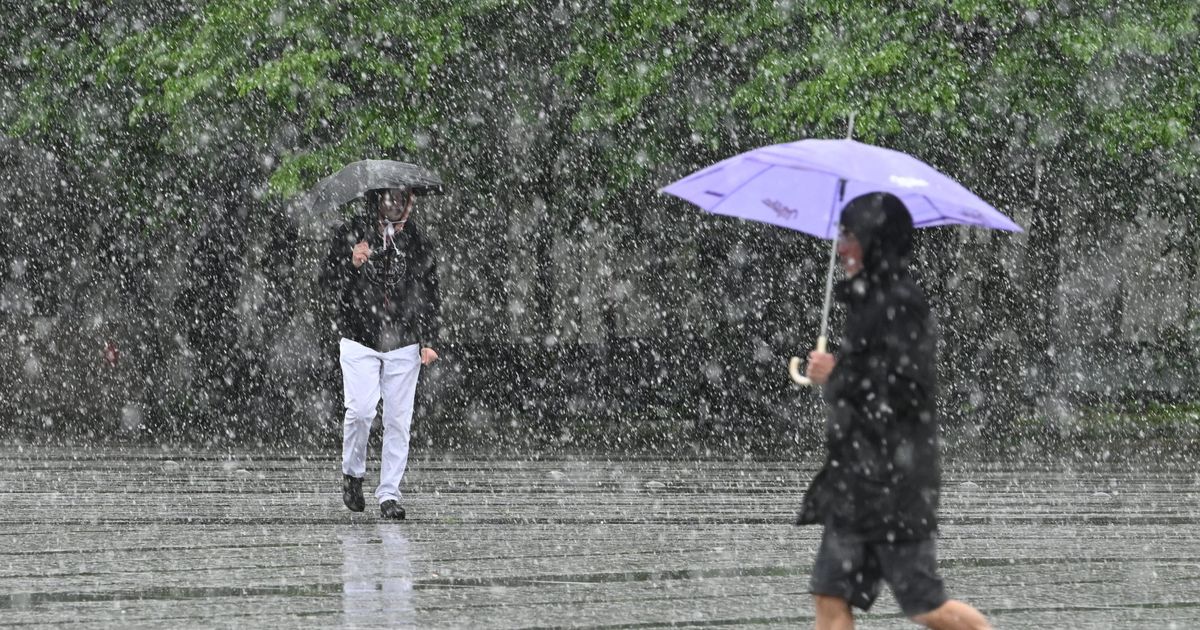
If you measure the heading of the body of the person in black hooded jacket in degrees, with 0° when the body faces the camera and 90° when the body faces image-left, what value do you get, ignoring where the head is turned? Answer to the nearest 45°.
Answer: approximately 90°

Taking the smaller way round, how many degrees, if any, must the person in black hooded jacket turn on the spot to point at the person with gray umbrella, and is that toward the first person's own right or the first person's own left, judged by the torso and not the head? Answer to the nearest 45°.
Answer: approximately 45° to the first person's own right

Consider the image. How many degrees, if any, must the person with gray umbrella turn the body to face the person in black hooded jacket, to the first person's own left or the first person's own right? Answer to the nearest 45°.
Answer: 0° — they already face them

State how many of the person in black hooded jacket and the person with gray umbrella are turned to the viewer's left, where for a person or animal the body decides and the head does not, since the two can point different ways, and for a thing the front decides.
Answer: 1

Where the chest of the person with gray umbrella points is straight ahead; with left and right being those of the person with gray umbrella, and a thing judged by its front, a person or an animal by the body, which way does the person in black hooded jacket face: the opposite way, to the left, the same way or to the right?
to the right
